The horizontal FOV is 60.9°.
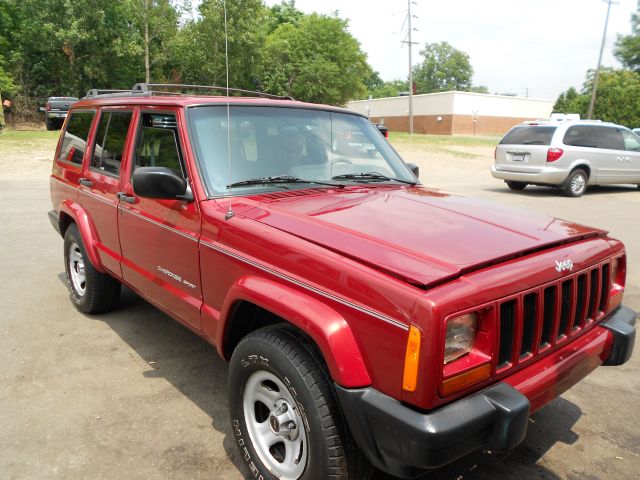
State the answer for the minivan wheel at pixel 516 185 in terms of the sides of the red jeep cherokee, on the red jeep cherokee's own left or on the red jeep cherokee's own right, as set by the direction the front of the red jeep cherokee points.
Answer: on the red jeep cherokee's own left

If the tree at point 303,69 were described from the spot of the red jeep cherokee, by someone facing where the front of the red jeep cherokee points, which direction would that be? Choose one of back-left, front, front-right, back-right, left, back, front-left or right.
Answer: back-left

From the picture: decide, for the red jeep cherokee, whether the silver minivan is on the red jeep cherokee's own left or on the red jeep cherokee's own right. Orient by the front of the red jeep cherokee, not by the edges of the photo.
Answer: on the red jeep cherokee's own left

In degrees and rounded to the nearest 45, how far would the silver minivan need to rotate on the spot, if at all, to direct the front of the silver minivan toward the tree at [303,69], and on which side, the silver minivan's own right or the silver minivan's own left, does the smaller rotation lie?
approximately 90° to the silver minivan's own left

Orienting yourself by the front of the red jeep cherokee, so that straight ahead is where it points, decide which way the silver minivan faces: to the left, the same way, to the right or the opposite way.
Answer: to the left

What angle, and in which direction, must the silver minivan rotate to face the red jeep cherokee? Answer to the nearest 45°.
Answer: approximately 135° to its right

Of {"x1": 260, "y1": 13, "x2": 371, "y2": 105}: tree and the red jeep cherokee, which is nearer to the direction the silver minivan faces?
the tree

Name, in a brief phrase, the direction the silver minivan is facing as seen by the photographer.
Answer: facing away from the viewer and to the right of the viewer

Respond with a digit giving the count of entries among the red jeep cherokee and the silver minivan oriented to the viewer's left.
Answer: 0
